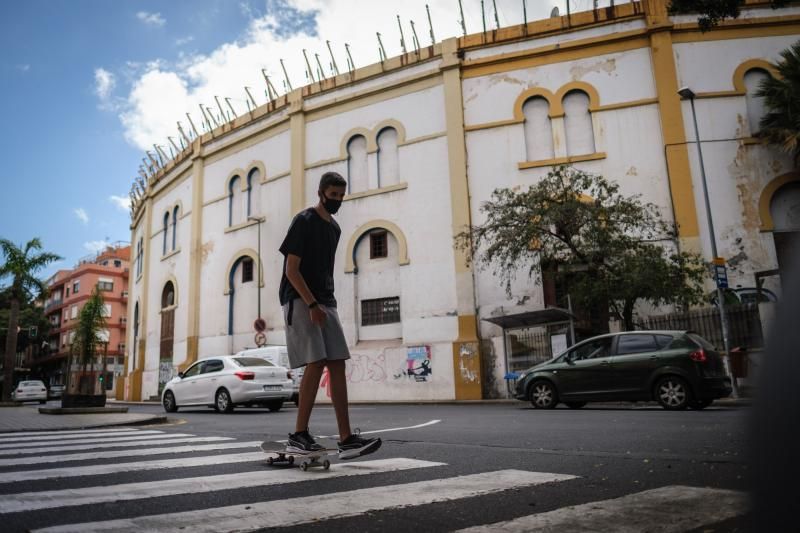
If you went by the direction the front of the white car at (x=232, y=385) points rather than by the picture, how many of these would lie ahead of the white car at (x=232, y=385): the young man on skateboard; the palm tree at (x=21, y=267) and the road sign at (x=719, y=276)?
1

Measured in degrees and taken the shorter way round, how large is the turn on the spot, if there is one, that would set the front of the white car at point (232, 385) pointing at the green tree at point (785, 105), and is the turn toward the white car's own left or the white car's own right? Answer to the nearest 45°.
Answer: approximately 135° to the white car's own right

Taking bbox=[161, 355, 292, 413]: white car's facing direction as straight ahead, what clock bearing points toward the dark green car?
The dark green car is roughly at 6 o'clock from the white car.

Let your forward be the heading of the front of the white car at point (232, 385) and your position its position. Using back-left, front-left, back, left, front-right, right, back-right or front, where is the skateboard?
back-left

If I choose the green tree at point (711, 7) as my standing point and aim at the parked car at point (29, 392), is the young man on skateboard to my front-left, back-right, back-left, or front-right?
front-left

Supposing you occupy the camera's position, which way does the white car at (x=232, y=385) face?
facing away from the viewer and to the left of the viewer

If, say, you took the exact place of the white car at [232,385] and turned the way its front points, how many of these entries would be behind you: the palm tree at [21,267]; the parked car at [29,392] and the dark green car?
1

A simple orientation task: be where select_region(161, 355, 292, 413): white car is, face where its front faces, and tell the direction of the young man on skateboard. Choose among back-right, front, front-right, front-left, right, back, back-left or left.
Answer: back-left
